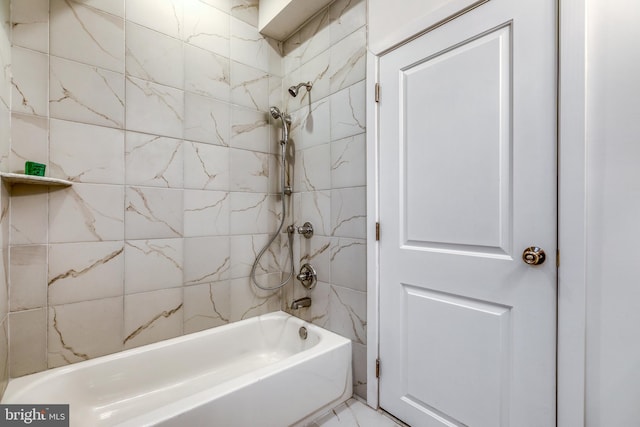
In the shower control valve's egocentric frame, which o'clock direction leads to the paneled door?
The paneled door is roughly at 9 o'clock from the shower control valve.

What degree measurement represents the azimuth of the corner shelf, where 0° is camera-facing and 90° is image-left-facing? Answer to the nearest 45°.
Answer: approximately 315°

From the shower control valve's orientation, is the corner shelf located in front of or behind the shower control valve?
in front

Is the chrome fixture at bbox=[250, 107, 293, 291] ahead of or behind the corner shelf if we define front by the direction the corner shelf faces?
ahead

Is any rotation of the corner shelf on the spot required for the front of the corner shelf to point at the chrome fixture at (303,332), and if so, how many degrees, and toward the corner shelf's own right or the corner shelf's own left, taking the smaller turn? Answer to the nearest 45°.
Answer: approximately 45° to the corner shelf's own left

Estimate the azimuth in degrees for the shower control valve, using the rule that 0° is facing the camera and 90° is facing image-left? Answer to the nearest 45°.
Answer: approximately 45°

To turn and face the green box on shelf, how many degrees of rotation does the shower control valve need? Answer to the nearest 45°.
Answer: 0° — it already faces it

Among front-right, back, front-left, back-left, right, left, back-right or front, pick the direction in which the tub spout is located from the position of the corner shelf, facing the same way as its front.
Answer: front-left

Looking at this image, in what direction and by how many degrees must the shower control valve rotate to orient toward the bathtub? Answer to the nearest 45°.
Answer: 0° — it already faces it
